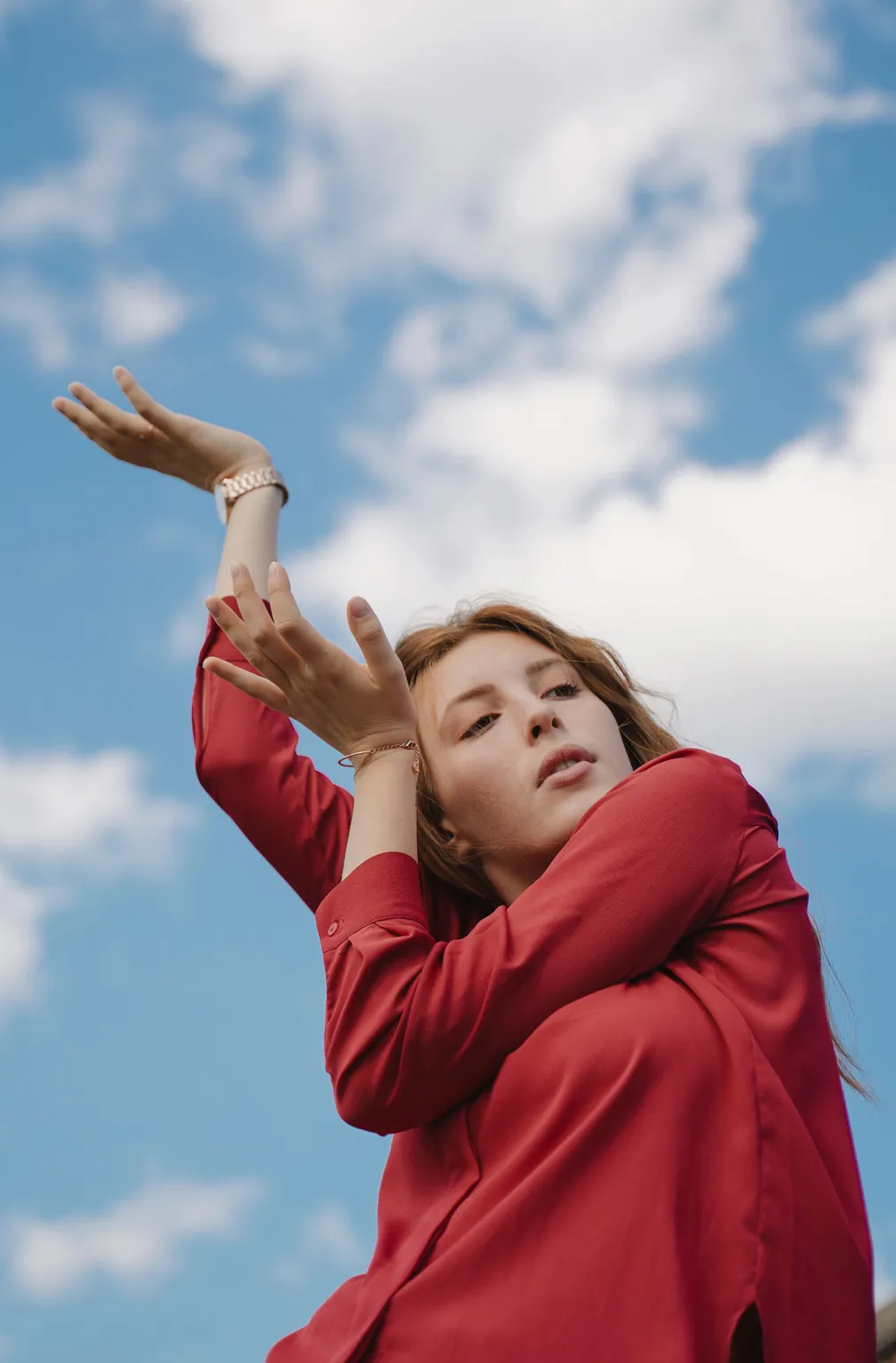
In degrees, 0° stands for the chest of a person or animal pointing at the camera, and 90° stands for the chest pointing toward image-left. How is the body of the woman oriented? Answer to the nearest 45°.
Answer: approximately 45°
